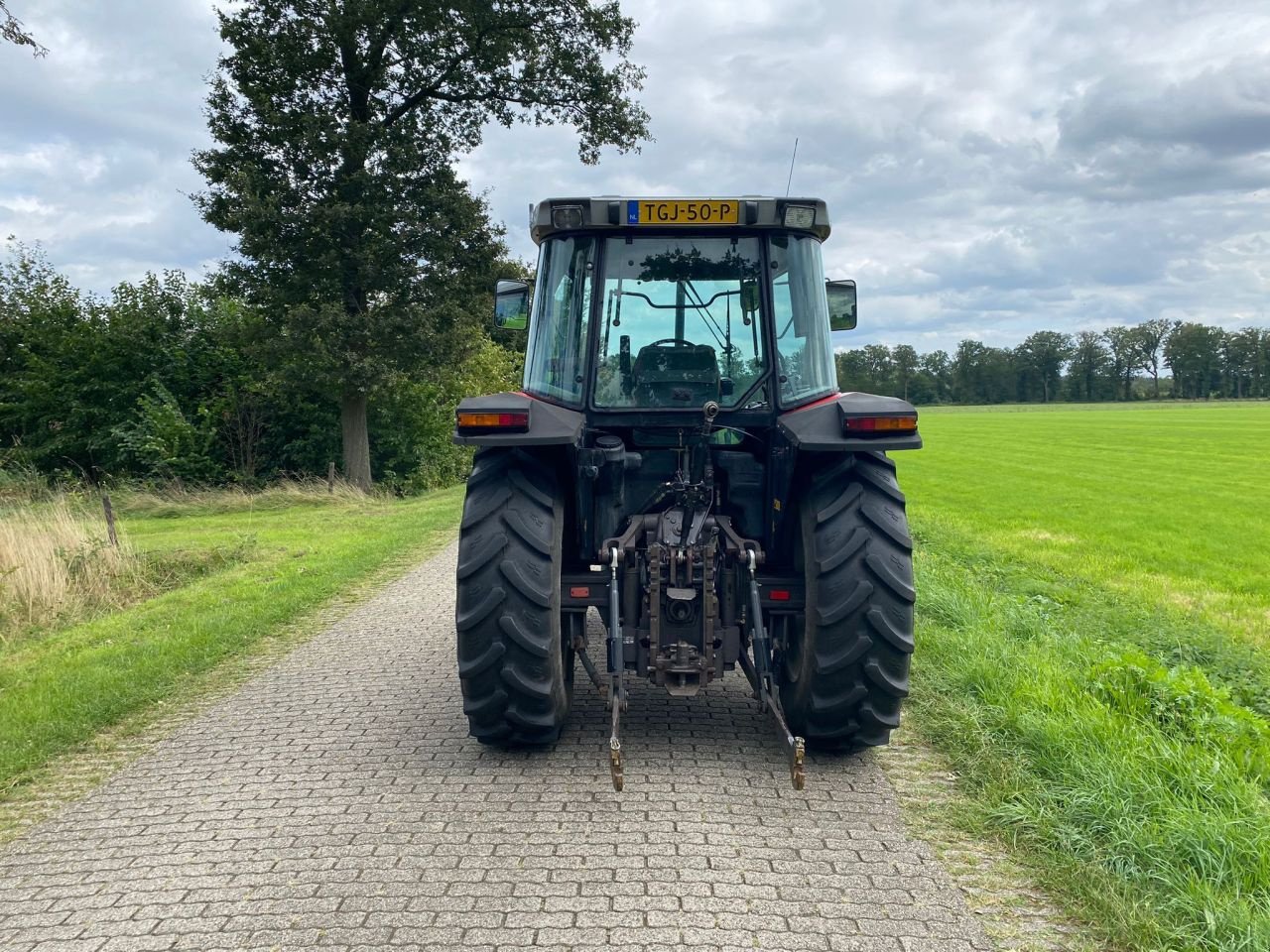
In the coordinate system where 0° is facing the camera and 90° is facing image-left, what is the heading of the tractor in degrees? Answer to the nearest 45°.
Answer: approximately 180°

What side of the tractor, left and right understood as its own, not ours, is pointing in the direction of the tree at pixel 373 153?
front
